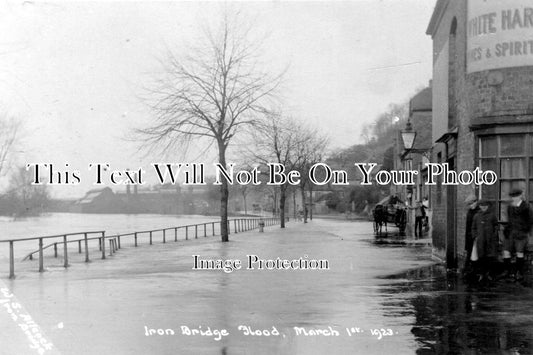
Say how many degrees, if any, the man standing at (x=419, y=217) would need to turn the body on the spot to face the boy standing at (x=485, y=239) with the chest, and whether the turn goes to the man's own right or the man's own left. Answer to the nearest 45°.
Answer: approximately 45° to the man's own left

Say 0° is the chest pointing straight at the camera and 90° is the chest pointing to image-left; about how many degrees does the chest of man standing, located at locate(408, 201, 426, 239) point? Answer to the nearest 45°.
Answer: approximately 45°

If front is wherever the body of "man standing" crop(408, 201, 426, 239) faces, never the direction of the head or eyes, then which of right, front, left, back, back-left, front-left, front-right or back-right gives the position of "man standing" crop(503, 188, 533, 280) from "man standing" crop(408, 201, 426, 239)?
front-left

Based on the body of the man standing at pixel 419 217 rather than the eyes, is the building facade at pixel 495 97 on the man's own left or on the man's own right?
on the man's own left

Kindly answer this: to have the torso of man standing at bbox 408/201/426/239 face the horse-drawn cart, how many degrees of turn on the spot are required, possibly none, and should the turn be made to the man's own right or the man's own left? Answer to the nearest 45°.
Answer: approximately 135° to the man's own right

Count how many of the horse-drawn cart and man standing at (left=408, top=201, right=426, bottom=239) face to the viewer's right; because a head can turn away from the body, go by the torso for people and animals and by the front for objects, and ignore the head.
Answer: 0
